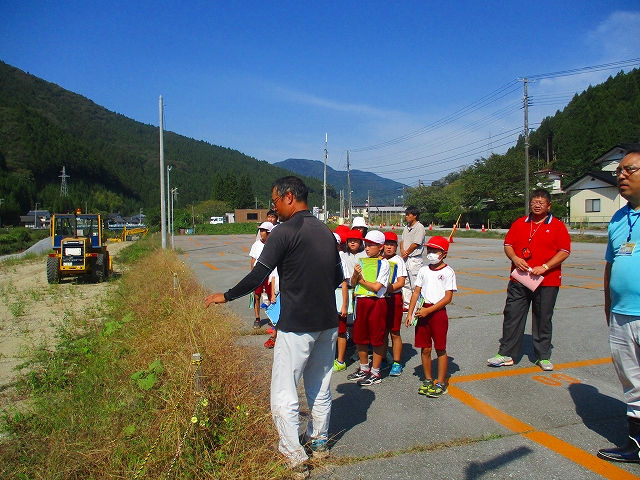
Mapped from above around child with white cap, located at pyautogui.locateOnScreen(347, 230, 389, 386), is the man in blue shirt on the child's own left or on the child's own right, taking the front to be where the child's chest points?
on the child's own left

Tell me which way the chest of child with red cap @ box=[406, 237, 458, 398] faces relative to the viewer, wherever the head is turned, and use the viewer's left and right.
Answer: facing the viewer and to the left of the viewer

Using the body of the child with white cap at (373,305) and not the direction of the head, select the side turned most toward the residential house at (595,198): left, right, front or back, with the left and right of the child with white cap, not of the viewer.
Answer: back

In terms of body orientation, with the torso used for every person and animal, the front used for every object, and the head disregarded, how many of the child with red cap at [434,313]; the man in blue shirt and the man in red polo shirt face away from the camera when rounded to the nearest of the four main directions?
0

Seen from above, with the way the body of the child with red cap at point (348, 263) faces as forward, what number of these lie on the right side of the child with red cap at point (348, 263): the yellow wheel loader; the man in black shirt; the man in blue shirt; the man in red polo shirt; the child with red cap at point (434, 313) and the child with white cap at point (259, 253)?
2

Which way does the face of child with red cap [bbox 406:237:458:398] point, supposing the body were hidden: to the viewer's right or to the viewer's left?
to the viewer's left

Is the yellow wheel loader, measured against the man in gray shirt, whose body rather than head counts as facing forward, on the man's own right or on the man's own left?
on the man's own right

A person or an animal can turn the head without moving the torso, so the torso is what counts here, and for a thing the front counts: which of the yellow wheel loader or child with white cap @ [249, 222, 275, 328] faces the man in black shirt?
the child with white cap

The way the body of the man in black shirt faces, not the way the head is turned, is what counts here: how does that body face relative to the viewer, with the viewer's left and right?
facing away from the viewer and to the left of the viewer

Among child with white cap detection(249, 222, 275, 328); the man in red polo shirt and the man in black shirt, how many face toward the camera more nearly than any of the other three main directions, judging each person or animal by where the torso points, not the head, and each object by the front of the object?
2

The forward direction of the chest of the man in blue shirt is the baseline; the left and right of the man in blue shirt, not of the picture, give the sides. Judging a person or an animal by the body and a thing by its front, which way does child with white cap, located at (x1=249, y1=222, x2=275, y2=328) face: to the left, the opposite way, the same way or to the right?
to the left

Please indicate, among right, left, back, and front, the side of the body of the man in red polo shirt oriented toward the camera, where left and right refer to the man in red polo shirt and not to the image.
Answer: front

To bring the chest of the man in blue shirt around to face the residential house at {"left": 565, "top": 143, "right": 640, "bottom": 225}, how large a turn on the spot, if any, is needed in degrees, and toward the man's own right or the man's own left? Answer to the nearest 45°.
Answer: approximately 135° to the man's own right
